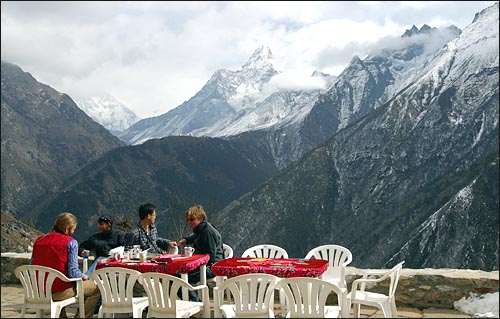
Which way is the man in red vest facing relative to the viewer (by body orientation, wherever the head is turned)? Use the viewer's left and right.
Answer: facing away from the viewer and to the right of the viewer

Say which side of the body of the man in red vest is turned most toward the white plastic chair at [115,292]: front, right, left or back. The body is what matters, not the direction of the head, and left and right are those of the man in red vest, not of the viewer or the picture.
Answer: right

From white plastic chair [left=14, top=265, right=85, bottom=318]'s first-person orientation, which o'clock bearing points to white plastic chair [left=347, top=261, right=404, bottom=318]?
white plastic chair [left=347, top=261, right=404, bottom=318] is roughly at 2 o'clock from white plastic chair [left=14, top=265, right=85, bottom=318].

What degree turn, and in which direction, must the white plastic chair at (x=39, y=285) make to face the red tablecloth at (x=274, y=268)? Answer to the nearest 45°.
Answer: approximately 45° to its right

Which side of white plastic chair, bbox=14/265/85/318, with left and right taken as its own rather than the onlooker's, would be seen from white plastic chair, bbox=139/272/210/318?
right

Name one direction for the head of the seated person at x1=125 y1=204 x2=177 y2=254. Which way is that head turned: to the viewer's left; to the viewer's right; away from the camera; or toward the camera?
to the viewer's right

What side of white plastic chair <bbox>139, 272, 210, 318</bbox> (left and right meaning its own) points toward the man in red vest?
left

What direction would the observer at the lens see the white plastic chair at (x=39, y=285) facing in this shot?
facing away from the viewer and to the right of the viewer
